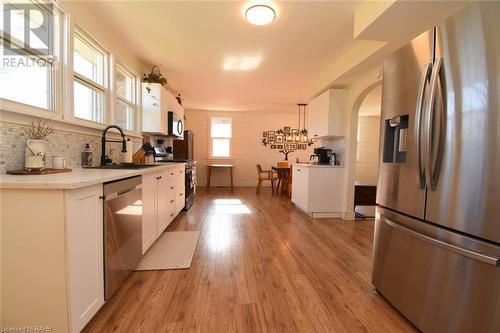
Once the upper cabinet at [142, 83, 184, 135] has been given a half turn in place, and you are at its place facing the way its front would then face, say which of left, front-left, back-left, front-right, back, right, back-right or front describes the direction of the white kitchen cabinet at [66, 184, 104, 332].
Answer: left

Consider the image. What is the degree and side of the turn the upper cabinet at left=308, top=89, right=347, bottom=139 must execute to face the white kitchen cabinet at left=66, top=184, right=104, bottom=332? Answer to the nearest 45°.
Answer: approximately 90° to its left

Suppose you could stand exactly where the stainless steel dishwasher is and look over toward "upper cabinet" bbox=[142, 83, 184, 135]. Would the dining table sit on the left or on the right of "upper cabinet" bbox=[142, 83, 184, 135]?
right

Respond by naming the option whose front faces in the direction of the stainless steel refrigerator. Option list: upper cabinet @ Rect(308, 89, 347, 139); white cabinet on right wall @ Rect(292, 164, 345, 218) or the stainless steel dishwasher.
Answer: the stainless steel dishwasher

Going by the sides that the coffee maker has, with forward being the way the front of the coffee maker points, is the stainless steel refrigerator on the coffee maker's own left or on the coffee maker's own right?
on the coffee maker's own left

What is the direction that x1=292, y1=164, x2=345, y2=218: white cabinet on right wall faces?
to the viewer's left

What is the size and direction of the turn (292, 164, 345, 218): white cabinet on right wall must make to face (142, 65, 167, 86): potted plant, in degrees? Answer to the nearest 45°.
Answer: approximately 45° to its left

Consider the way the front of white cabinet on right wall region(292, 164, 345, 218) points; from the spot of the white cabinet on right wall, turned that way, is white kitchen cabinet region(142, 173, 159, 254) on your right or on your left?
on your left

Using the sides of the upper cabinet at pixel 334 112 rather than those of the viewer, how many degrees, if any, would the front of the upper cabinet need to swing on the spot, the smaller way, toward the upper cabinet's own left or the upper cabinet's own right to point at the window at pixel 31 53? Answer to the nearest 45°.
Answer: approximately 45° to the upper cabinet's own left

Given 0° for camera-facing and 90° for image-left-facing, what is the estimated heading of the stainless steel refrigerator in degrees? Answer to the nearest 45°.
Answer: approximately 45°

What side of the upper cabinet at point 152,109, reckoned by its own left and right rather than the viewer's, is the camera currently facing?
right

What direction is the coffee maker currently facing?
to the viewer's left

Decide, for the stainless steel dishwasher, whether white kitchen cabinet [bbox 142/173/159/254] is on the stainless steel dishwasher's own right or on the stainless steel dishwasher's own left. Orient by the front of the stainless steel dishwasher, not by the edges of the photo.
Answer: on the stainless steel dishwasher's own left

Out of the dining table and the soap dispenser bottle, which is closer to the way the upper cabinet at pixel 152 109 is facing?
the dining table

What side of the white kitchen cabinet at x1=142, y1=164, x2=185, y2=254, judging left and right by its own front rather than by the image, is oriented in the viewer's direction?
right
